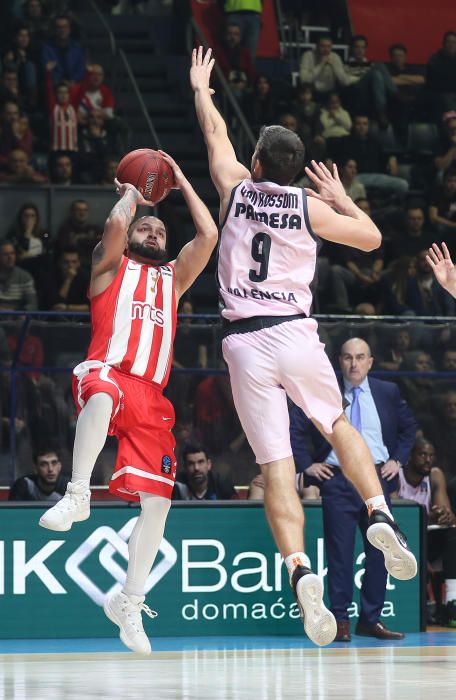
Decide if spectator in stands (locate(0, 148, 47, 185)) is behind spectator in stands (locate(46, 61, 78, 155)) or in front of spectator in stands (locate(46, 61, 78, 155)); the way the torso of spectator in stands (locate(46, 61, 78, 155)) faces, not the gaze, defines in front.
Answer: in front

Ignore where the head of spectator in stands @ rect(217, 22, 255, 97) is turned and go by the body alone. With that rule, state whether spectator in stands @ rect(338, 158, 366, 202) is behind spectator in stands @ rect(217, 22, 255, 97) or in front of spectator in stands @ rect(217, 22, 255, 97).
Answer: in front

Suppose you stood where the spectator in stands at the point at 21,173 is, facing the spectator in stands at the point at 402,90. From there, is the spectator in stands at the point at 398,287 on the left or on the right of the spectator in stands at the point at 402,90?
right

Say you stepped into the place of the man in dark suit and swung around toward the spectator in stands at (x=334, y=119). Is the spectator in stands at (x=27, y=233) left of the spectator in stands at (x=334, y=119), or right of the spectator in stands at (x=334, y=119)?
left

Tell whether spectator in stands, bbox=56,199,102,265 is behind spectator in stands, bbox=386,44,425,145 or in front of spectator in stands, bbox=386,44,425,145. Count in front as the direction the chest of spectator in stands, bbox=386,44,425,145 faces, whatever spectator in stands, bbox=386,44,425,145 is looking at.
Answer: in front

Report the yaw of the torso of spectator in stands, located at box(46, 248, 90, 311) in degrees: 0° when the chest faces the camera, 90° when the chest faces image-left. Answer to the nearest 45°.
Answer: approximately 0°
